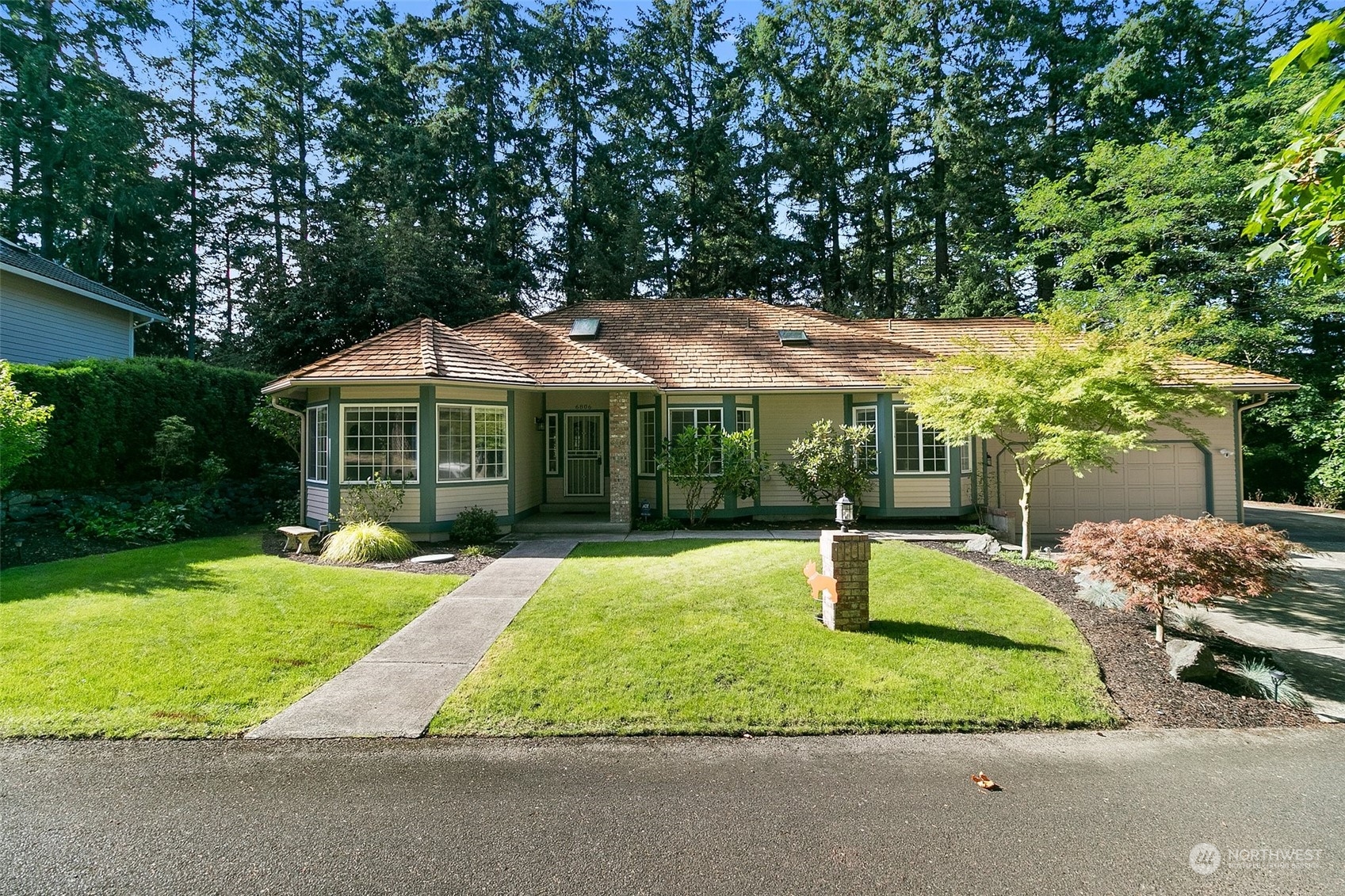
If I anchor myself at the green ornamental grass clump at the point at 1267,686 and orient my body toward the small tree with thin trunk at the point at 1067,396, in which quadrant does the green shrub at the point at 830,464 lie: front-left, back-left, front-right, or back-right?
front-left

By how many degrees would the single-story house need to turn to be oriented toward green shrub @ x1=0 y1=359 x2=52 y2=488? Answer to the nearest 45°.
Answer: approximately 45° to its right

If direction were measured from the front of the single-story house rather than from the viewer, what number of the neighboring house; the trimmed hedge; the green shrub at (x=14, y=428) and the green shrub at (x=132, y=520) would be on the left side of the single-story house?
0

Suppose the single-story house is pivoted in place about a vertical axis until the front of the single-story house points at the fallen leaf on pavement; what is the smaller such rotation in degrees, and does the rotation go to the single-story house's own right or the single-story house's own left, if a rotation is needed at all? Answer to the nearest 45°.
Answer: approximately 45° to the single-story house's own left

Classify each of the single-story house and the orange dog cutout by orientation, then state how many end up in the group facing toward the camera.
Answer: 1

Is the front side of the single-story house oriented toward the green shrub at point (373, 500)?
no

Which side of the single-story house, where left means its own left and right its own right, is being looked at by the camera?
front
